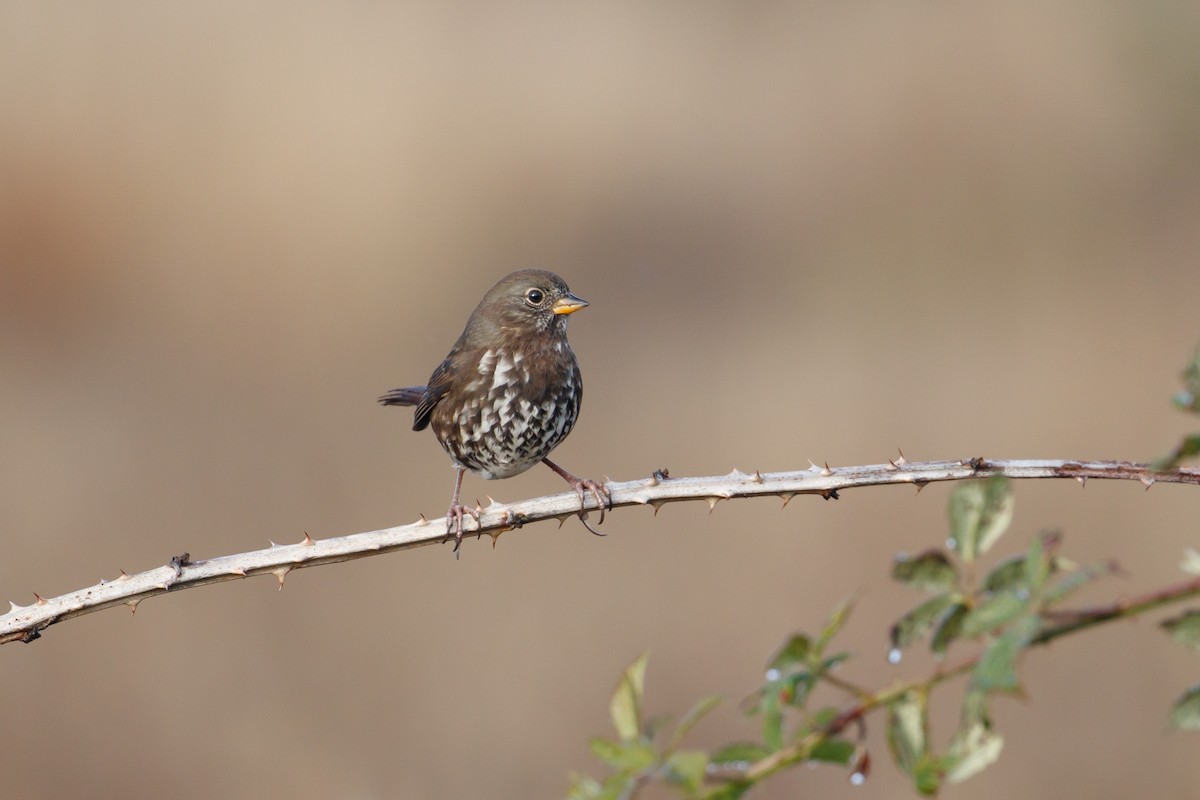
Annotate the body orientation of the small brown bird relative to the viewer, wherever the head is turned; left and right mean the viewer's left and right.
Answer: facing the viewer and to the right of the viewer
